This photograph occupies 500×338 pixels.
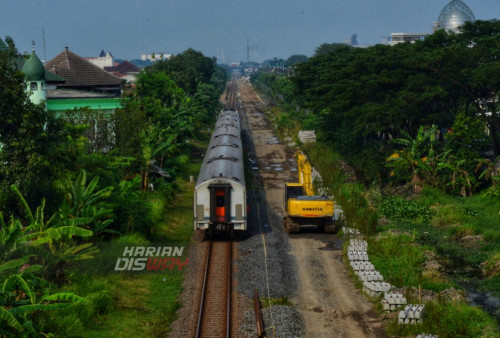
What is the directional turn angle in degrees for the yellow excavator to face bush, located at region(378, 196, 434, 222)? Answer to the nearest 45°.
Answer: approximately 45° to its right

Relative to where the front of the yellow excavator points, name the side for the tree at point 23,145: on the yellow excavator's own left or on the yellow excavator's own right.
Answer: on the yellow excavator's own left

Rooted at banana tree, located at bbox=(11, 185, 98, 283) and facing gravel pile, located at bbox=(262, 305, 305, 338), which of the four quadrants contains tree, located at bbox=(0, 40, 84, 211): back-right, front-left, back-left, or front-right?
back-left

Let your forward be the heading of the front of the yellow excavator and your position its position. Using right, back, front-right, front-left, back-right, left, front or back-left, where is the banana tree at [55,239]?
back-left

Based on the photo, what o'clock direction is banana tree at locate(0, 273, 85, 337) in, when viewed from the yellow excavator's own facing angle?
The banana tree is roughly at 7 o'clock from the yellow excavator.

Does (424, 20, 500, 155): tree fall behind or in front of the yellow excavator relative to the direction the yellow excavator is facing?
in front

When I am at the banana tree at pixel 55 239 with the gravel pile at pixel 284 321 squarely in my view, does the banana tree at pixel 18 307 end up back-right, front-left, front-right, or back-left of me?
front-right

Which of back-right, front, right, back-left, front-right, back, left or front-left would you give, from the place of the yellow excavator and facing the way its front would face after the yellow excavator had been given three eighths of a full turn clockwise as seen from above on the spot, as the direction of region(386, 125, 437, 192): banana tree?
left

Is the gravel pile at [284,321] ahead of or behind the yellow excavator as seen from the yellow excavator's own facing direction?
behind

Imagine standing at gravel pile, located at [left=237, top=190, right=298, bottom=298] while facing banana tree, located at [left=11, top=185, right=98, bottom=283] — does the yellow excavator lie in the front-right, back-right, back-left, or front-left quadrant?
back-right

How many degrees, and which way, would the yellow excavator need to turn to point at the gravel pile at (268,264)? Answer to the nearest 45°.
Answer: approximately 180°

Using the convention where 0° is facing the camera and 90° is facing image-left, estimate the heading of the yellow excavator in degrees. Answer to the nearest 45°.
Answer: approximately 180°
